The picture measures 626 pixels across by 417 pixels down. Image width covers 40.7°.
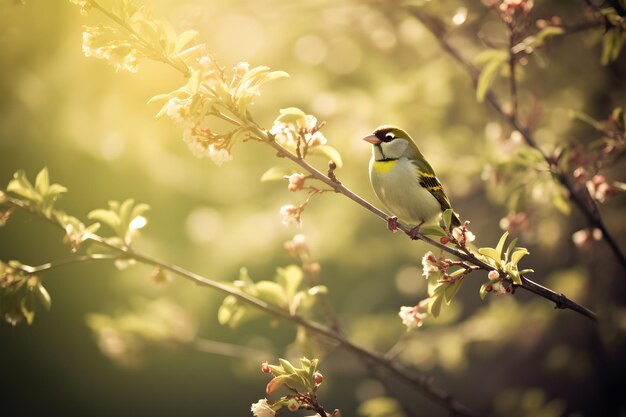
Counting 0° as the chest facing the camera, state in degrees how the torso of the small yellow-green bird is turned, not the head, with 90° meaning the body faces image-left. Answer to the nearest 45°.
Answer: approximately 45°
